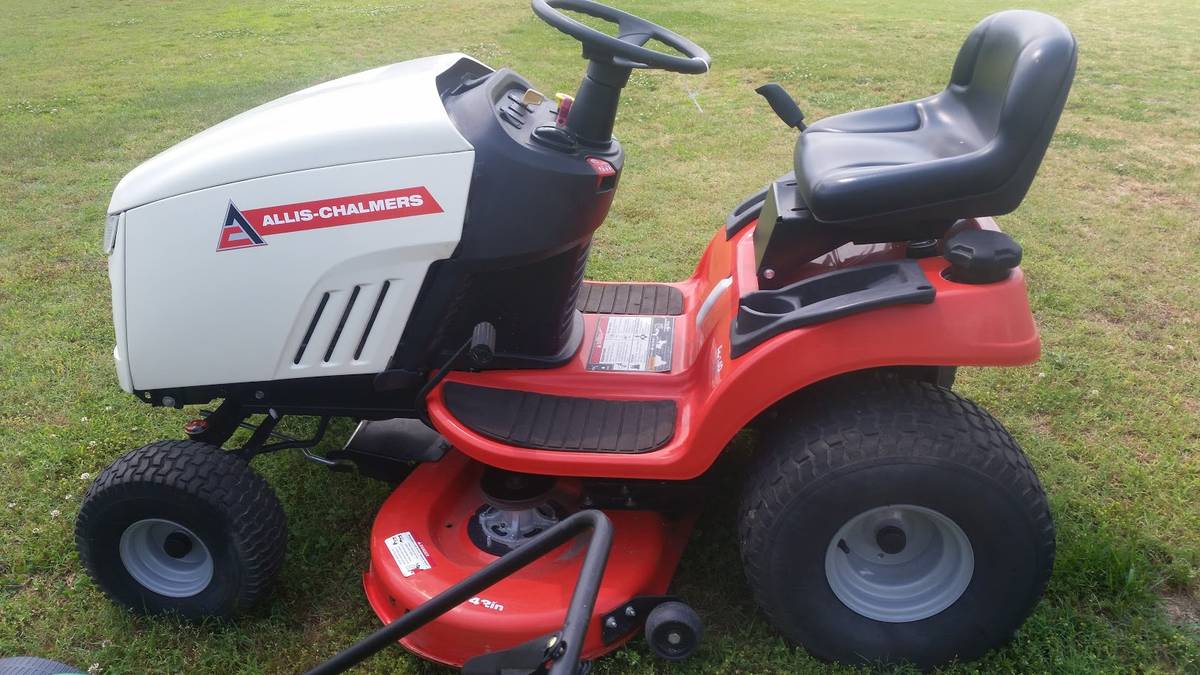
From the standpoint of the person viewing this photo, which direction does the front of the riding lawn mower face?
facing to the left of the viewer
